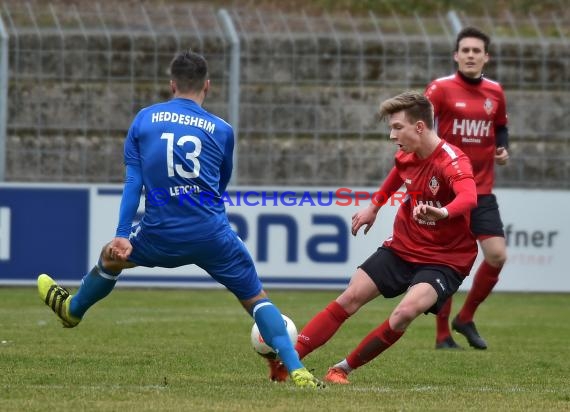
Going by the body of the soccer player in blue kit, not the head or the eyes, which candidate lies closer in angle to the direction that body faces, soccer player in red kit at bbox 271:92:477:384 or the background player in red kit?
the background player in red kit

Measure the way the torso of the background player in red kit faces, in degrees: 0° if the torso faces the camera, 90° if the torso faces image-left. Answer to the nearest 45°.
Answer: approximately 0°

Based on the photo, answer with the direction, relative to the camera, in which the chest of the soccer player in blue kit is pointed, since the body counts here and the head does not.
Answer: away from the camera

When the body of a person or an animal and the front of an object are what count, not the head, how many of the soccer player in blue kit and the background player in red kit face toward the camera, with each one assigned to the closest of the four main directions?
1

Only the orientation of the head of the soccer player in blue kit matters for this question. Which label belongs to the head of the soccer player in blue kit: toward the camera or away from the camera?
away from the camera

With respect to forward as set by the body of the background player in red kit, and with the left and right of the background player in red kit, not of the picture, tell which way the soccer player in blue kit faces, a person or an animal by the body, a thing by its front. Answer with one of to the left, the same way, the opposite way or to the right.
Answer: the opposite way

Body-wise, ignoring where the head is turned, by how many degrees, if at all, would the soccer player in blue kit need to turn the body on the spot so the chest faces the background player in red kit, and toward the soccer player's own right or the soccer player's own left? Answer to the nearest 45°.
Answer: approximately 45° to the soccer player's own right

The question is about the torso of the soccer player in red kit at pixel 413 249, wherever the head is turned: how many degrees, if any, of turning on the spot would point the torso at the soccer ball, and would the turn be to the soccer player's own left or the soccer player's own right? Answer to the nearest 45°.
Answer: approximately 45° to the soccer player's own right

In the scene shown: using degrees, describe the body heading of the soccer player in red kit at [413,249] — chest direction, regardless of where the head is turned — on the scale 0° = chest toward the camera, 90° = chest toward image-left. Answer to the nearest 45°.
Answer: approximately 45°

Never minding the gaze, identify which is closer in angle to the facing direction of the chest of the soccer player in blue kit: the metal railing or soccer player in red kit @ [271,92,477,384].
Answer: the metal railing

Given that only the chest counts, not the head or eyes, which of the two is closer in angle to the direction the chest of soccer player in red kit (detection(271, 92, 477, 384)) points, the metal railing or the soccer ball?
the soccer ball

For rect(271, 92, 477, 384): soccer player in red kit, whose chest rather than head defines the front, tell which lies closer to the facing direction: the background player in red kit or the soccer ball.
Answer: the soccer ball

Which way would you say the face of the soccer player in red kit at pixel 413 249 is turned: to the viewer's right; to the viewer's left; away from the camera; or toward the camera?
to the viewer's left

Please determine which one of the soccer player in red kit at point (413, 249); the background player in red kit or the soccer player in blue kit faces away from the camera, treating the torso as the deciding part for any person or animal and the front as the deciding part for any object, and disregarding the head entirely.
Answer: the soccer player in blue kit
